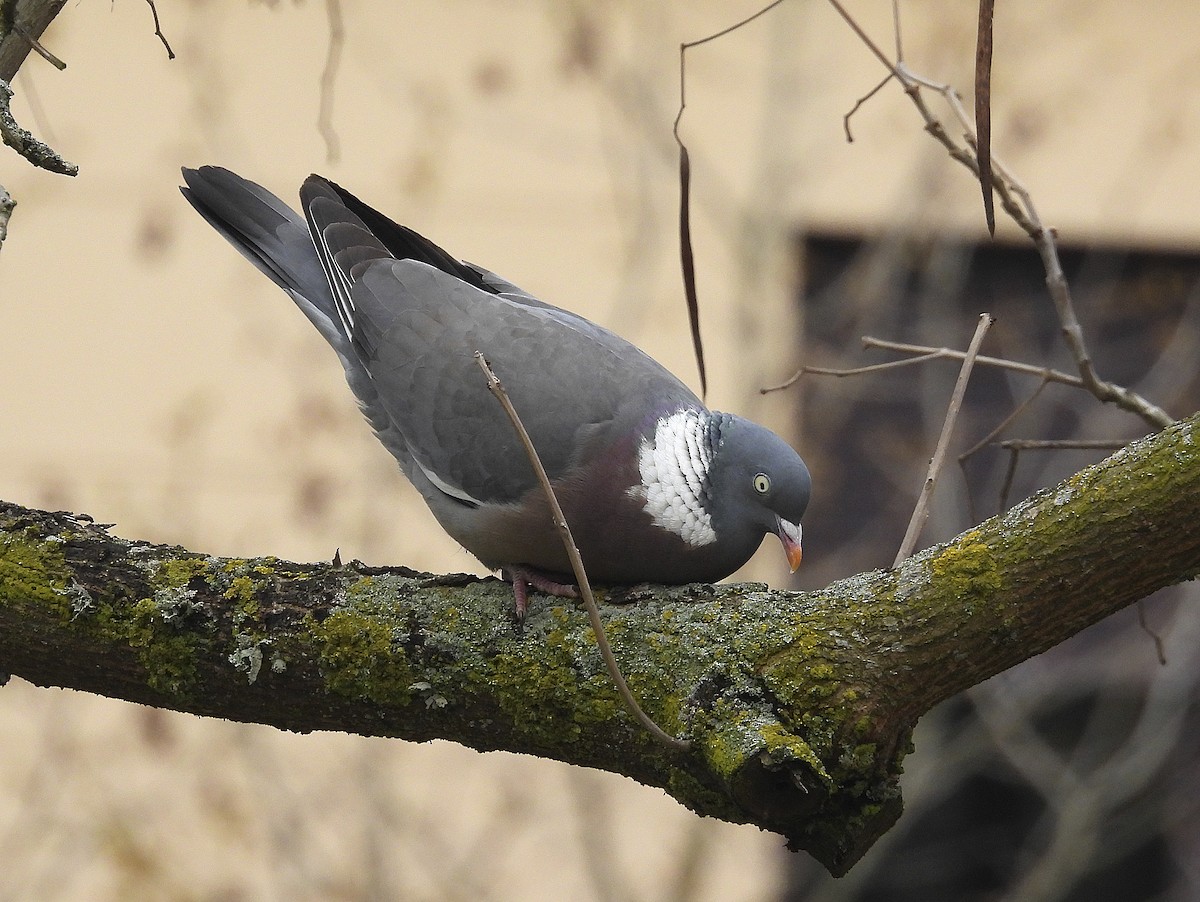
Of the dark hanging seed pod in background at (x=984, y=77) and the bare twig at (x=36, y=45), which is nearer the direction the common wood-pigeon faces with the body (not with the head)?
the dark hanging seed pod in background

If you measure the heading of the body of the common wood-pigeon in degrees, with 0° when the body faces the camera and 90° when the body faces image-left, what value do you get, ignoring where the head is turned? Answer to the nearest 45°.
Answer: approximately 270°

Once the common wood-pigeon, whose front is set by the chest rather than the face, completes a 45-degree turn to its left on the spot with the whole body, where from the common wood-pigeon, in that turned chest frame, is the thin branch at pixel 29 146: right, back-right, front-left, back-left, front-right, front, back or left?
back

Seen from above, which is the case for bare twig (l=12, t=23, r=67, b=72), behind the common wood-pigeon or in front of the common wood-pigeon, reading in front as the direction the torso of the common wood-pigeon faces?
behind

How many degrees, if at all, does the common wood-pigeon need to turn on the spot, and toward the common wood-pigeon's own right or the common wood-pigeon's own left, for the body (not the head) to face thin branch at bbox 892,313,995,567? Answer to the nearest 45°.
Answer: approximately 45° to the common wood-pigeon's own right
